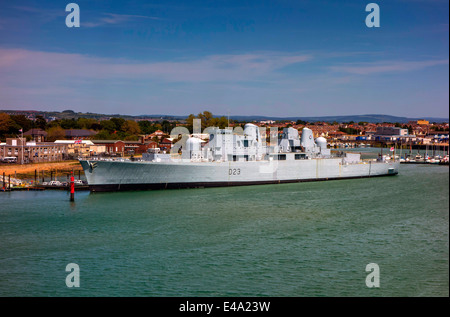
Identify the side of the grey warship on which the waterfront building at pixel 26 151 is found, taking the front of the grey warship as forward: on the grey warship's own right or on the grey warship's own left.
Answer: on the grey warship's own right

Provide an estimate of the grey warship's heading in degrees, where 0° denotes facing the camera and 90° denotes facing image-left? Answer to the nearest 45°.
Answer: approximately 45°
